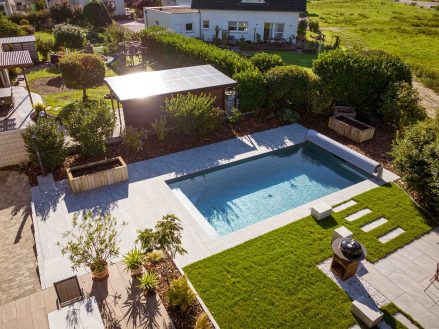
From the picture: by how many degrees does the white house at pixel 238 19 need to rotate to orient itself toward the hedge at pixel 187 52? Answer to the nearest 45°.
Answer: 0° — it already faces it

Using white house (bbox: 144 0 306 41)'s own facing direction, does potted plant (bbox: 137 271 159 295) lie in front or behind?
in front

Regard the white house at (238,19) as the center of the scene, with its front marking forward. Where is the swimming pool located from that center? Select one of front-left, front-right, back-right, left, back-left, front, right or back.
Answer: front

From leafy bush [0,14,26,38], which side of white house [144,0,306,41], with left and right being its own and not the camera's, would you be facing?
right

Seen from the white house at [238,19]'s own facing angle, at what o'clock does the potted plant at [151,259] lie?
The potted plant is roughly at 12 o'clock from the white house.

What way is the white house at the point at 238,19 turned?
toward the camera

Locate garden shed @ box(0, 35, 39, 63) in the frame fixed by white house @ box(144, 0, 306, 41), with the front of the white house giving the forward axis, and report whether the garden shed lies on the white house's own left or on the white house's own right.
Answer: on the white house's own right

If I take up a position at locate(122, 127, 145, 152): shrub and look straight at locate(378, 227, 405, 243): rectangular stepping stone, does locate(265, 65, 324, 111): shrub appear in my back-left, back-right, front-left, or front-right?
front-left

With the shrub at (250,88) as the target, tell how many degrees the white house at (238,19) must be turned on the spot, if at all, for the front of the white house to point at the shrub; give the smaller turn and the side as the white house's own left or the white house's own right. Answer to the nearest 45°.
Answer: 0° — it already faces it

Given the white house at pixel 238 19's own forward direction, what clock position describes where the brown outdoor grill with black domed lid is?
The brown outdoor grill with black domed lid is roughly at 12 o'clock from the white house.

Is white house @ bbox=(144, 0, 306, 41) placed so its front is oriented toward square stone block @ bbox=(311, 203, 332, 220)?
yes

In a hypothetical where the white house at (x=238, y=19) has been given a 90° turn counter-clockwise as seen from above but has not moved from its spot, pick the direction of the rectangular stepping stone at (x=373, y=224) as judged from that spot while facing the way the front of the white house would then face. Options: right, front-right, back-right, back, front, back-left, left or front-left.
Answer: right

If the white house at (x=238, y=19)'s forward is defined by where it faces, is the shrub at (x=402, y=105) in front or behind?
in front

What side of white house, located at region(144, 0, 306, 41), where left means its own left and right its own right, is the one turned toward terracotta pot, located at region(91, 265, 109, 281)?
front

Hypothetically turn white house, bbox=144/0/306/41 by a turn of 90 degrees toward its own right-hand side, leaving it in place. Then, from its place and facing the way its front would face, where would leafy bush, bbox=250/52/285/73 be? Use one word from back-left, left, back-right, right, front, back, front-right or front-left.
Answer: left

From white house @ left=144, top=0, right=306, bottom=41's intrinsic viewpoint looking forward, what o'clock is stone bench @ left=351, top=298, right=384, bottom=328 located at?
The stone bench is roughly at 12 o'clock from the white house.

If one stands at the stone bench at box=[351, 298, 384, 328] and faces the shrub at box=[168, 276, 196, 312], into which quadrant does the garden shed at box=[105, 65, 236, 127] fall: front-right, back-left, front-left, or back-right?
front-right

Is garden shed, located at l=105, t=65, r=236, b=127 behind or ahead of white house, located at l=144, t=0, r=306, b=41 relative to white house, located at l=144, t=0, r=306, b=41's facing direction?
ahead

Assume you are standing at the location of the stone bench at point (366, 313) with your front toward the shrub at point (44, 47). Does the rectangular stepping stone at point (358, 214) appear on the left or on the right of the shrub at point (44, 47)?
right

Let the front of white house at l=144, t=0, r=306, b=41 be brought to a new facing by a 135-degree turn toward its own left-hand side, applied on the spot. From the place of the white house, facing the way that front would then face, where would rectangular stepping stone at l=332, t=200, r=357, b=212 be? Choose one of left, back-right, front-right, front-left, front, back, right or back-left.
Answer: back-right

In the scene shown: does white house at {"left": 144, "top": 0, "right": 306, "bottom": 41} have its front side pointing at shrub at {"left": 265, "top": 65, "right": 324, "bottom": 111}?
yes

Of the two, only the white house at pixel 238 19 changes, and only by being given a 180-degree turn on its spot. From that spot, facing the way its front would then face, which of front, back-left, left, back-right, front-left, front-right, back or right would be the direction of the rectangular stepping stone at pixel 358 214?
back

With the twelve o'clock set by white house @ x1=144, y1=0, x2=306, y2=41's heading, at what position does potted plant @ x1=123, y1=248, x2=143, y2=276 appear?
The potted plant is roughly at 12 o'clock from the white house.
